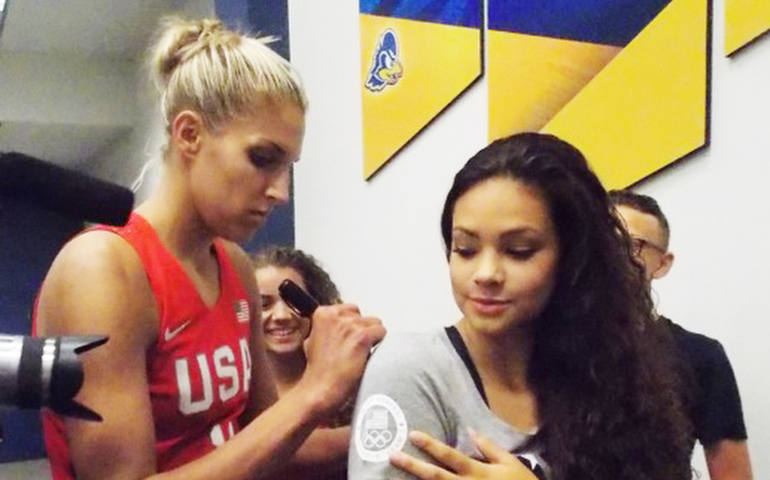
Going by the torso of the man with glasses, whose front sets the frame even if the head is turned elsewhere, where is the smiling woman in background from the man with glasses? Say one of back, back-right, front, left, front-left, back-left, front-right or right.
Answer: front-right

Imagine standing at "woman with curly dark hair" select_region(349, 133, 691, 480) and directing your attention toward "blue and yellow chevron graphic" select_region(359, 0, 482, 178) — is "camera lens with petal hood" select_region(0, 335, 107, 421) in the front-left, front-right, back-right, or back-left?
back-left

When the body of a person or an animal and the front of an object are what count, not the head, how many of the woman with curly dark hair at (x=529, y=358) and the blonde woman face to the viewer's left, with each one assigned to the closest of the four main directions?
0

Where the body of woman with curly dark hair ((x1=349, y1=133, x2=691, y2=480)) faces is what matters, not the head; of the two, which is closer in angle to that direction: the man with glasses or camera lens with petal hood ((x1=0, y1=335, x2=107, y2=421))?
the camera lens with petal hood

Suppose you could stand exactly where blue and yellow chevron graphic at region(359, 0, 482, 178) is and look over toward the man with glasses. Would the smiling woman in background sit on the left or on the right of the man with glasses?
right

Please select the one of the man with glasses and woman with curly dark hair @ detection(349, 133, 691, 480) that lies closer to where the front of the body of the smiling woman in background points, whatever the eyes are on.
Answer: the woman with curly dark hair
